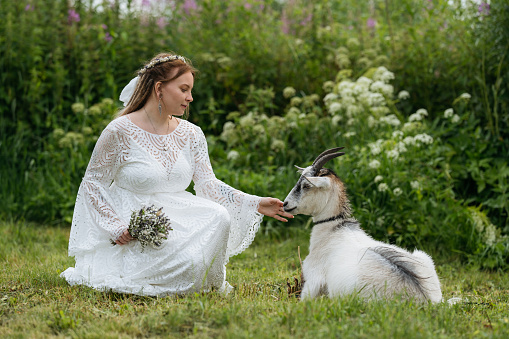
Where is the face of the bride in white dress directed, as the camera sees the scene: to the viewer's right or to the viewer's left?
to the viewer's right

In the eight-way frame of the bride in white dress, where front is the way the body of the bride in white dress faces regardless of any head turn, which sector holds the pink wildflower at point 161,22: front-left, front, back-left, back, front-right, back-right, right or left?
back-left

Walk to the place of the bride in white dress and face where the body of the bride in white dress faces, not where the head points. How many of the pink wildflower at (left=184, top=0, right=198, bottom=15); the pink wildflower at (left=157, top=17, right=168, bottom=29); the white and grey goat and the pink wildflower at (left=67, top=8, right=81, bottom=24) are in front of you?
1

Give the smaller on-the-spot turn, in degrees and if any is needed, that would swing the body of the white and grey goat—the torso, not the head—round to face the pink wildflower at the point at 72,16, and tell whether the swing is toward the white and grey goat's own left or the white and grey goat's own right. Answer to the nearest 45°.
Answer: approximately 45° to the white and grey goat's own right

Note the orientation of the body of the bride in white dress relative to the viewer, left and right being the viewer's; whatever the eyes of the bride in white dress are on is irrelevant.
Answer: facing the viewer and to the right of the viewer

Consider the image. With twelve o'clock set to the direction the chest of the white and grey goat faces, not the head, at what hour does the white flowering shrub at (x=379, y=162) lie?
The white flowering shrub is roughly at 3 o'clock from the white and grey goat.

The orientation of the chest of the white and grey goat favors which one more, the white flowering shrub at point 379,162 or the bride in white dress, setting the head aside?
the bride in white dress

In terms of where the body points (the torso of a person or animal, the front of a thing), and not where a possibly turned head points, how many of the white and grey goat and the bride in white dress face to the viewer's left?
1

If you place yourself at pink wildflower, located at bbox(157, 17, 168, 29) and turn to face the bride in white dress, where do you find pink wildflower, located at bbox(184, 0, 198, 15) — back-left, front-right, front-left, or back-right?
back-left

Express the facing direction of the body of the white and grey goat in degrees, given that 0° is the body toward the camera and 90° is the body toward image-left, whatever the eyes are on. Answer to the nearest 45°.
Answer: approximately 90°

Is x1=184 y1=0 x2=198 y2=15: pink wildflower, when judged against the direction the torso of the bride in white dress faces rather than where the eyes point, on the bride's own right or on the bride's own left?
on the bride's own left

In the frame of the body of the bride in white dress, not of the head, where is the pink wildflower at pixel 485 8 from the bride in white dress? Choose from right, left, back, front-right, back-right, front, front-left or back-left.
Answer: left

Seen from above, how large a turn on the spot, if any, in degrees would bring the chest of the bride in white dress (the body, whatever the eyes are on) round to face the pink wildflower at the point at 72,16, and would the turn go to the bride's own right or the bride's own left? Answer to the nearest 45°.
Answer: approximately 135° to the bride's own left

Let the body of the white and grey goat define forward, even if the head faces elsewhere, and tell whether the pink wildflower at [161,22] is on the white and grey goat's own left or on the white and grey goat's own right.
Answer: on the white and grey goat's own right
